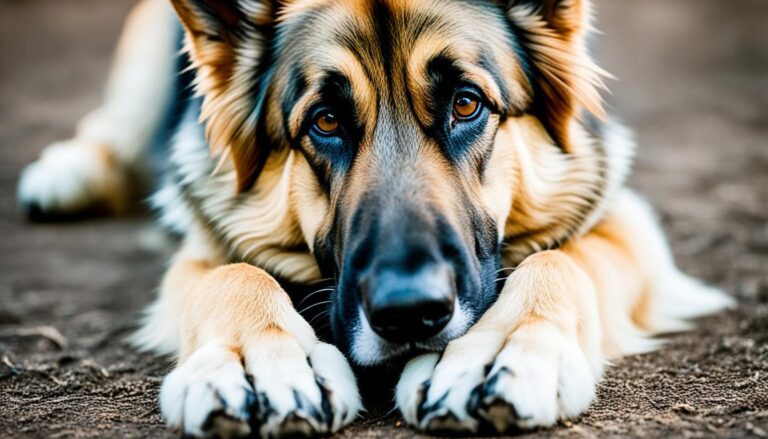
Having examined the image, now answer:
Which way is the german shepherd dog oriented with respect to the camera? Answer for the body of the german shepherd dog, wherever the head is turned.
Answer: toward the camera
